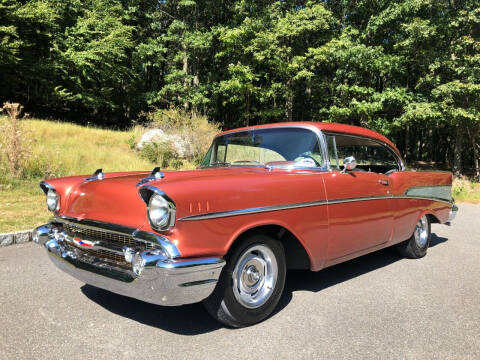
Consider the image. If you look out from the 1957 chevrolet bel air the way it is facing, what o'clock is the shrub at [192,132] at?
The shrub is roughly at 4 o'clock from the 1957 chevrolet bel air.

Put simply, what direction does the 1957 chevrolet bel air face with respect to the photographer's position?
facing the viewer and to the left of the viewer

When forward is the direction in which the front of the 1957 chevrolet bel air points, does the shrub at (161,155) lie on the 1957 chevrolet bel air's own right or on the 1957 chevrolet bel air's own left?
on the 1957 chevrolet bel air's own right
